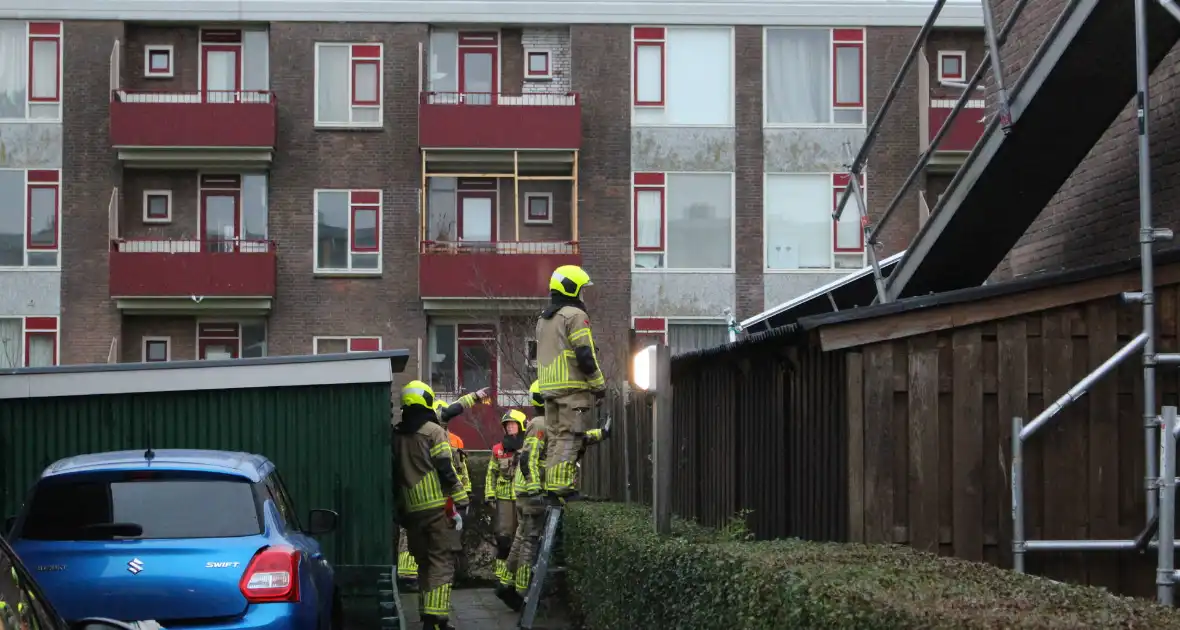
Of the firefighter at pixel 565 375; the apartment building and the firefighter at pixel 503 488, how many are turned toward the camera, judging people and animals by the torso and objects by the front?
2

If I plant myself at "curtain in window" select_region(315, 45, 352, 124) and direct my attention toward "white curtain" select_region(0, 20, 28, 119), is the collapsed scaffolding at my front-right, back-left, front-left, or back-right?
back-left

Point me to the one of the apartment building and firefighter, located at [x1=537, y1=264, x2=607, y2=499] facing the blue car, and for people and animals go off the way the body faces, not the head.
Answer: the apartment building

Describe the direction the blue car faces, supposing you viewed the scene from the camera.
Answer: facing away from the viewer and to the right of the viewer

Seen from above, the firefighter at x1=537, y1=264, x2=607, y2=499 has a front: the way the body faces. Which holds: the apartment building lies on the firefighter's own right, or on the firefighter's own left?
on the firefighter's own left

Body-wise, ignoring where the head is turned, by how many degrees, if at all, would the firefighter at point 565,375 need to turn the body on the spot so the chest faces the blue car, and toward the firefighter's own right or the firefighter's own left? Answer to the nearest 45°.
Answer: approximately 180°

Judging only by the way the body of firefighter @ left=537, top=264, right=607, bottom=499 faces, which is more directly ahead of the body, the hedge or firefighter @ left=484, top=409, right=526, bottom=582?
the firefighter

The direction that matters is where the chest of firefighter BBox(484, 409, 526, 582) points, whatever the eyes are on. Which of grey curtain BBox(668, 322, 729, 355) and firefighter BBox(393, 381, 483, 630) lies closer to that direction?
the firefighter

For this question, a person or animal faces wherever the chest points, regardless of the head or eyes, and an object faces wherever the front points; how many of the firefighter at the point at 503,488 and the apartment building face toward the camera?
2

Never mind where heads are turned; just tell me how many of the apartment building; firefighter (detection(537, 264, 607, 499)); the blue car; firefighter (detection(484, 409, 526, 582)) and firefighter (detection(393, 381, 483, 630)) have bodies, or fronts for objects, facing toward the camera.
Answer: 2
